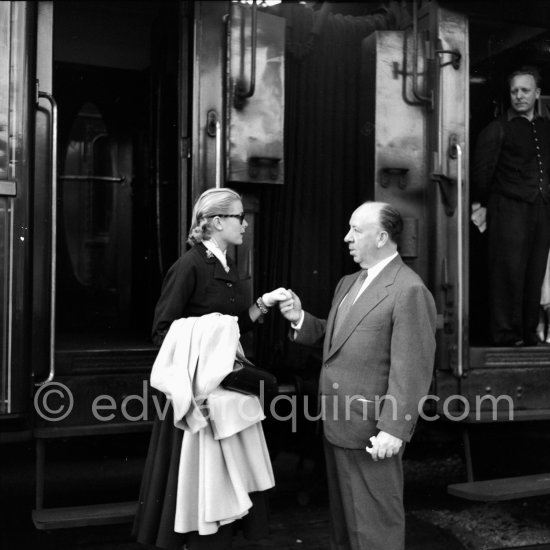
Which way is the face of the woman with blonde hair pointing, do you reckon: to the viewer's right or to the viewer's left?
to the viewer's right

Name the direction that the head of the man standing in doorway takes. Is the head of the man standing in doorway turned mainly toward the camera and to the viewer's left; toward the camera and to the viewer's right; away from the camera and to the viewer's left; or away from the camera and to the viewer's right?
toward the camera and to the viewer's left

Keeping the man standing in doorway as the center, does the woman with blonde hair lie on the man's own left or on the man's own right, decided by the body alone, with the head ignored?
on the man's own right

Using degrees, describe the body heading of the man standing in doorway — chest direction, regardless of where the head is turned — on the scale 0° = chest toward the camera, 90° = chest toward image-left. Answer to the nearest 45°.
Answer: approximately 315°
